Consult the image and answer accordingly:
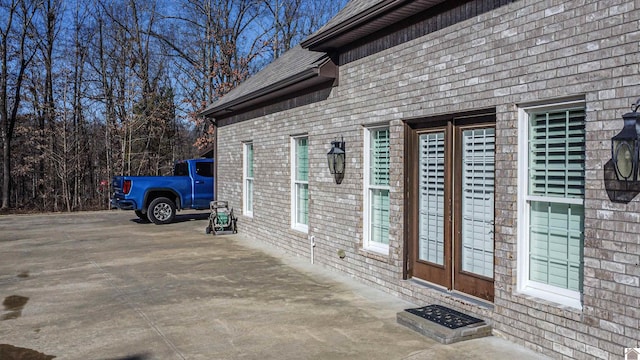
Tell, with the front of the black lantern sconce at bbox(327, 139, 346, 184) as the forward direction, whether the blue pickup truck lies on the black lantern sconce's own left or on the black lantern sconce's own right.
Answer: on the black lantern sconce's own right

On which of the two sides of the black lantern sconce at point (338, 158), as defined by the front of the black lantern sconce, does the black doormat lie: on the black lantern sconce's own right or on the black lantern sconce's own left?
on the black lantern sconce's own left

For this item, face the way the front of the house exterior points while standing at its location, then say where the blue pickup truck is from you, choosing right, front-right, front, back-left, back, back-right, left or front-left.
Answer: right

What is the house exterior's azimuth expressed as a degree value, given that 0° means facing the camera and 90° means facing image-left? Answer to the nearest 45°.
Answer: approximately 45°

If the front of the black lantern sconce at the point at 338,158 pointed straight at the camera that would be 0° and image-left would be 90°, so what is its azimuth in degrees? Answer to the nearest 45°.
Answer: approximately 45°

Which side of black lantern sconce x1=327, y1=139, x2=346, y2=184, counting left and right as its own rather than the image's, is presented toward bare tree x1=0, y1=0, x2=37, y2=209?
right

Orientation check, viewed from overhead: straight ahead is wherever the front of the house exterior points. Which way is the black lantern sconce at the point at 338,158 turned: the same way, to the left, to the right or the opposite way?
the same way

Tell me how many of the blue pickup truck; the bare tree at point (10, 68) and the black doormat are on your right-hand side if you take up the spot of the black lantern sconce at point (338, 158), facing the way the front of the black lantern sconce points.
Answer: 2
